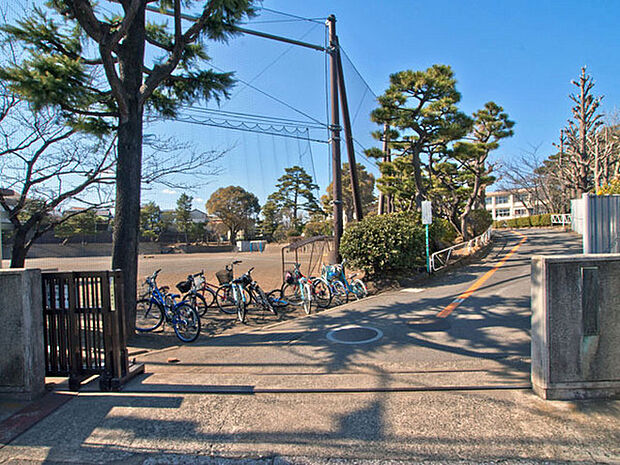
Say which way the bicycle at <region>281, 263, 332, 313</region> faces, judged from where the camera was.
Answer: facing away from the viewer and to the left of the viewer

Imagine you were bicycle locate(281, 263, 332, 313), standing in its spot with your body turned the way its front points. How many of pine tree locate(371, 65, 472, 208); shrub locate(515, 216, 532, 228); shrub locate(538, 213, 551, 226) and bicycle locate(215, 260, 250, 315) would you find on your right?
3

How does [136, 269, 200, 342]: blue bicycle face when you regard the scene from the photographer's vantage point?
facing away from the viewer and to the left of the viewer

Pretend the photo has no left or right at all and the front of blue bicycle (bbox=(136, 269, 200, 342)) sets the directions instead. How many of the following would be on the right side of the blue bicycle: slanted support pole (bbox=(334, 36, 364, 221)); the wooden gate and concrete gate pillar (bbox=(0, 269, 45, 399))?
1

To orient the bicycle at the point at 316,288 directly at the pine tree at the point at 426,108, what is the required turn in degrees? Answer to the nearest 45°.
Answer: approximately 90° to its right

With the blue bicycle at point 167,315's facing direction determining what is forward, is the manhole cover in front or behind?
behind

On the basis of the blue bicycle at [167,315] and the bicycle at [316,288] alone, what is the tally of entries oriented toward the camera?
0

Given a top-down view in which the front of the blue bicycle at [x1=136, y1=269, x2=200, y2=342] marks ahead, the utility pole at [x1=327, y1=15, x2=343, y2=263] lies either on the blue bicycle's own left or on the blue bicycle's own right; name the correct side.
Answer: on the blue bicycle's own right

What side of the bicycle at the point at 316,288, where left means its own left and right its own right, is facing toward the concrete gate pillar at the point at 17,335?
left

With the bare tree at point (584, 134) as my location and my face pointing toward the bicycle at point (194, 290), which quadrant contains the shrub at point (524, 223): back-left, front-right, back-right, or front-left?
back-right

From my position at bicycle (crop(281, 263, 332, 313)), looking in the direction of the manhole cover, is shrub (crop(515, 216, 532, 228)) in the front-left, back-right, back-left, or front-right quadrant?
back-left

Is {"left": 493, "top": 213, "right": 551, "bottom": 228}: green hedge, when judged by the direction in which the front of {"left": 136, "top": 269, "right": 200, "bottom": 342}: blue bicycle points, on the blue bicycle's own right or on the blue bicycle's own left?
on the blue bicycle's own right
